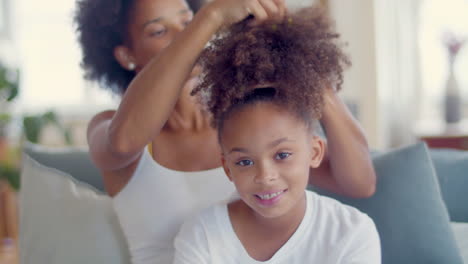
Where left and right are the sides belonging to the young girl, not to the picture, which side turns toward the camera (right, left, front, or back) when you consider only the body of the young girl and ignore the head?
front

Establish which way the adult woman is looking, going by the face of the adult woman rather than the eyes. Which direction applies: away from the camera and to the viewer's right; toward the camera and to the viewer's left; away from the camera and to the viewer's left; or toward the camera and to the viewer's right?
toward the camera and to the viewer's right

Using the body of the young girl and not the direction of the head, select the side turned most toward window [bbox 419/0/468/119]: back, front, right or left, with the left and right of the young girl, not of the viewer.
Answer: back

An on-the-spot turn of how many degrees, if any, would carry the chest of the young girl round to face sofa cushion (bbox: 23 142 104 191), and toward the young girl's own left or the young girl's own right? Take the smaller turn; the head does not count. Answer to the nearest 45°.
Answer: approximately 135° to the young girl's own right

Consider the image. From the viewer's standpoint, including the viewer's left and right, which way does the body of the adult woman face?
facing the viewer and to the right of the viewer

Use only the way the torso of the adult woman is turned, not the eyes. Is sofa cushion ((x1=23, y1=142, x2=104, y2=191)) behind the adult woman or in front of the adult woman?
behind

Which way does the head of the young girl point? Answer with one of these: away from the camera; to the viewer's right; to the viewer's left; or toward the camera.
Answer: toward the camera

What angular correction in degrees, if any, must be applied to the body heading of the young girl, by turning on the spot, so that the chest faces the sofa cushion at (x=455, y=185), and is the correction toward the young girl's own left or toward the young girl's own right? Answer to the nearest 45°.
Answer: approximately 135° to the young girl's own left

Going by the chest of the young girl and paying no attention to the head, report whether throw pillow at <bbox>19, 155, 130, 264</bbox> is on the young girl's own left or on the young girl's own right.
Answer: on the young girl's own right
